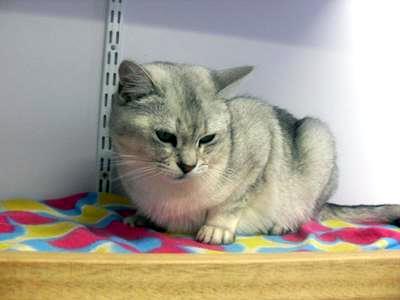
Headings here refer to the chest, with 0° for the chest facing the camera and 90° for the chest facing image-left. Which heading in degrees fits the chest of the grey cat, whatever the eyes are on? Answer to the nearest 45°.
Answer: approximately 45°
